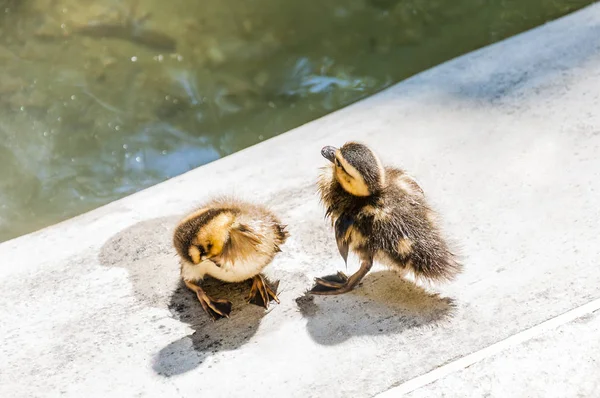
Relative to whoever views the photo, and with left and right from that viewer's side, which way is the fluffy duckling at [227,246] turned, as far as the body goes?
facing the viewer and to the left of the viewer

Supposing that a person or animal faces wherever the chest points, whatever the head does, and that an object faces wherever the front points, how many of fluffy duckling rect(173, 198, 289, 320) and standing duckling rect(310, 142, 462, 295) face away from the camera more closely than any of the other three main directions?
0

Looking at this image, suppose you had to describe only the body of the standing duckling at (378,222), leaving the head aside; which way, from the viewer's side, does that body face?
to the viewer's left
